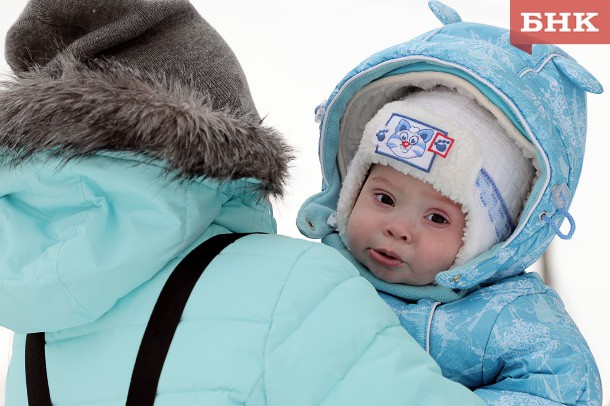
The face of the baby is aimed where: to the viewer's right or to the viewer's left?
to the viewer's left

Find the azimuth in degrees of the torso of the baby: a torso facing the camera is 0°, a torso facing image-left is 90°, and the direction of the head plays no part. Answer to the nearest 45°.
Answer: approximately 45°
